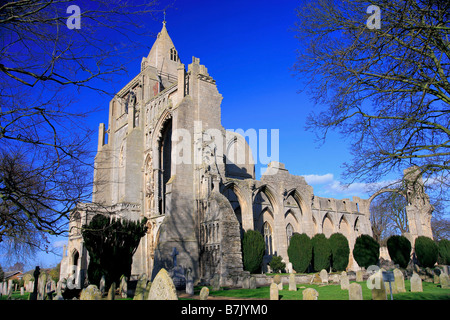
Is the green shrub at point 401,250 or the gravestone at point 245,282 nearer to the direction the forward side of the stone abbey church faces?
the gravestone

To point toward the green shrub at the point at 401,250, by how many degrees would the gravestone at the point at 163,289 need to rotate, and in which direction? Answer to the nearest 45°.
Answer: approximately 135° to its left

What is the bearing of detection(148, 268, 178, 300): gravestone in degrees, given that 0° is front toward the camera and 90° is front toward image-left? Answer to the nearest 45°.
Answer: approximately 0°

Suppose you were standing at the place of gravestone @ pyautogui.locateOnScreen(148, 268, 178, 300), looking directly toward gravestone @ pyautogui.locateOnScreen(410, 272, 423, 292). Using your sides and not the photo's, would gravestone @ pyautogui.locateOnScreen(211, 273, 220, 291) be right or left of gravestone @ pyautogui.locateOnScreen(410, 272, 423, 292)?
left

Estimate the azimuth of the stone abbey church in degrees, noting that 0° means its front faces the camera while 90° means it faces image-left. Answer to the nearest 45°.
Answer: approximately 45°

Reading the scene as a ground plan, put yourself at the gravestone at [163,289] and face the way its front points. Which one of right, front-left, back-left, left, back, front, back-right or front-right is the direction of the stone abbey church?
back

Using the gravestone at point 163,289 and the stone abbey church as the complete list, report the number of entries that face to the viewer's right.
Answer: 0

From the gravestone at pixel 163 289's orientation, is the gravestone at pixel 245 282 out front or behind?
behind

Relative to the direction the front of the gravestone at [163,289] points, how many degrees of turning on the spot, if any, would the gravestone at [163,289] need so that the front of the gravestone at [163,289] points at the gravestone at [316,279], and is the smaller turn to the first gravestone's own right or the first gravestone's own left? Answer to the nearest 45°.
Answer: approximately 135° to the first gravestone's own left

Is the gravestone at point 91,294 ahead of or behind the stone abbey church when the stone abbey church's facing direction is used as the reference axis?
ahead

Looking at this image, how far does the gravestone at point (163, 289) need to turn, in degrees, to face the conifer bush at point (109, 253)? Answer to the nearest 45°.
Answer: approximately 180°

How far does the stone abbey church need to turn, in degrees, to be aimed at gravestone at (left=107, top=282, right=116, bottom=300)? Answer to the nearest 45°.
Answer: approximately 45° to its left

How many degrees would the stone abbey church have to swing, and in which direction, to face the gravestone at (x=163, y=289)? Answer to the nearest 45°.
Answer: approximately 45° to its left

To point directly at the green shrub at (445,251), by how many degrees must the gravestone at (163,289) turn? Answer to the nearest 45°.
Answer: approximately 135° to its left
